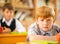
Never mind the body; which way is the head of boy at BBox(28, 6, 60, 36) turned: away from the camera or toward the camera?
toward the camera

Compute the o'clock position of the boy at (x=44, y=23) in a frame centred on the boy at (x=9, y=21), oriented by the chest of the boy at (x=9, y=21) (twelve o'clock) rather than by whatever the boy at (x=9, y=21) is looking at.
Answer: the boy at (x=44, y=23) is roughly at 11 o'clock from the boy at (x=9, y=21).

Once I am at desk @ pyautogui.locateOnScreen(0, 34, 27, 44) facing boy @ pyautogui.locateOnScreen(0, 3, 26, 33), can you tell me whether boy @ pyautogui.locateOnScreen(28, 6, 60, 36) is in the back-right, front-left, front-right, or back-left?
back-right

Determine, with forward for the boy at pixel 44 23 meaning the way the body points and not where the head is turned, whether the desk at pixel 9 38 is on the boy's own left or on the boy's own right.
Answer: on the boy's own right

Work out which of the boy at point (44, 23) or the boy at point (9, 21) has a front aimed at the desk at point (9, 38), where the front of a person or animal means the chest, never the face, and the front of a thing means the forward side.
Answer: the boy at point (9, 21)

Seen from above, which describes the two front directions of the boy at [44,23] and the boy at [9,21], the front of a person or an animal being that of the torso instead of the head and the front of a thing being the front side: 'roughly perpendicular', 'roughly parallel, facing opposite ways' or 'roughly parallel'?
roughly parallel

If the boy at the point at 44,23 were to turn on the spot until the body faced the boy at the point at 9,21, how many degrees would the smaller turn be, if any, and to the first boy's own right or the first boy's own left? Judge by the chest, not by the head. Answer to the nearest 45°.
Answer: approximately 135° to the first boy's own right

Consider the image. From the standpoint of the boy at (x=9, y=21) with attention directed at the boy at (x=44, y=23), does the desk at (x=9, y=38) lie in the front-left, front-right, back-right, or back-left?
front-right

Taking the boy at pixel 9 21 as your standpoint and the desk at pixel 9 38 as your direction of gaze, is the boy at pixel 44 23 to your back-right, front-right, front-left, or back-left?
front-left

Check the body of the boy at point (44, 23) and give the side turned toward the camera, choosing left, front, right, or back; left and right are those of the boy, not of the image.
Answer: front

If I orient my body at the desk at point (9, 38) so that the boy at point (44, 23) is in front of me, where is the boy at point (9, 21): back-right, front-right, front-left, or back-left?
back-left

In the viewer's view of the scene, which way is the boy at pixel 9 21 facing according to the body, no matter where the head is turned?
toward the camera

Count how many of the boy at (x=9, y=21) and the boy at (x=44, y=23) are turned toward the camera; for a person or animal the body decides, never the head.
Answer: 2

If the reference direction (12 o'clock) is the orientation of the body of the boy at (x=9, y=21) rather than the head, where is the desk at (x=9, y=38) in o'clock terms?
The desk is roughly at 12 o'clock from the boy.
